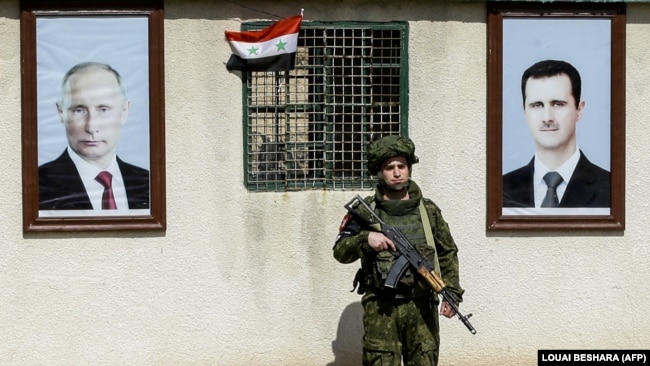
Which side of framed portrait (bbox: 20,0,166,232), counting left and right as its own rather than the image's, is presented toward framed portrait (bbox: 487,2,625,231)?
left

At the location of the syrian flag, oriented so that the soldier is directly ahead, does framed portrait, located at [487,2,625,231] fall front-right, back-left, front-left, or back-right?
front-left

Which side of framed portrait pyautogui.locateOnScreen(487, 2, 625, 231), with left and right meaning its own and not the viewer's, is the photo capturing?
front

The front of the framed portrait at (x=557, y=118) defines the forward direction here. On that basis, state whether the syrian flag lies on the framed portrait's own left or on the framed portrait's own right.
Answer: on the framed portrait's own right

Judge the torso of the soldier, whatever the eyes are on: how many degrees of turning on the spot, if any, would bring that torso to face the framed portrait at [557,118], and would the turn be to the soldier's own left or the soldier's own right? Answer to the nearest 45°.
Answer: approximately 135° to the soldier's own left

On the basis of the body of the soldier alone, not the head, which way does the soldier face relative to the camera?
toward the camera
